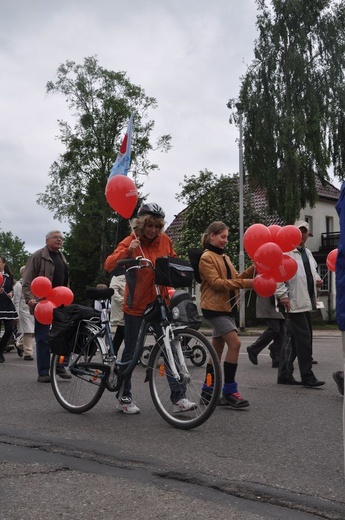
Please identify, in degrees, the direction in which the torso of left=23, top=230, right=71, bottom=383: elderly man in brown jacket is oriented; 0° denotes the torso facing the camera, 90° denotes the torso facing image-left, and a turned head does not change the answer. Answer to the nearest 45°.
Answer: approximately 315°

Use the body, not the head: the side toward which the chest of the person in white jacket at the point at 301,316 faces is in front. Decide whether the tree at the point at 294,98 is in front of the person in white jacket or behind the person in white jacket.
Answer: behind

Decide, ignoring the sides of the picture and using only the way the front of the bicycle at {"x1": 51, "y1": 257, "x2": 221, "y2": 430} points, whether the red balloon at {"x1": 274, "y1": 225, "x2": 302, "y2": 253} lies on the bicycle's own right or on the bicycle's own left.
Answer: on the bicycle's own left

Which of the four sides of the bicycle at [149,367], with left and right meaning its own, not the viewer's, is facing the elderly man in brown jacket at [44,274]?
back
